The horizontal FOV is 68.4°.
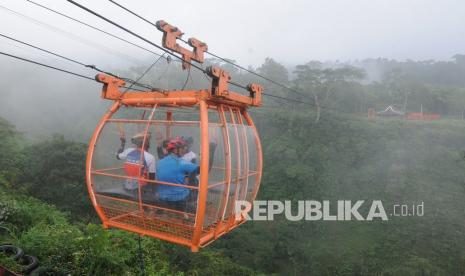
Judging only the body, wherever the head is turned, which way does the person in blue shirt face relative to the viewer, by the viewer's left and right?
facing away from the viewer and to the right of the viewer

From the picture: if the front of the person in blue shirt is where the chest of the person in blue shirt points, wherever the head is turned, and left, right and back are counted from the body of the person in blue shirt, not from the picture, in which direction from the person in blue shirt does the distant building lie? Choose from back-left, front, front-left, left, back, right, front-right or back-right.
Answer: front
